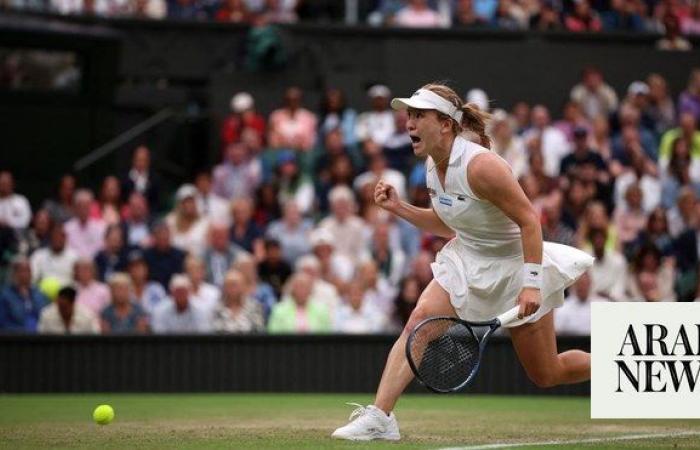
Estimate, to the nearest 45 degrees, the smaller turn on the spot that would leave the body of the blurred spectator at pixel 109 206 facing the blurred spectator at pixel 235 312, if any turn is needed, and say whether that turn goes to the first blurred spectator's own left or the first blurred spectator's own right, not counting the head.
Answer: approximately 45° to the first blurred spectator's own left

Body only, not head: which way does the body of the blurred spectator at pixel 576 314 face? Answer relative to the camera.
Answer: toward the camera

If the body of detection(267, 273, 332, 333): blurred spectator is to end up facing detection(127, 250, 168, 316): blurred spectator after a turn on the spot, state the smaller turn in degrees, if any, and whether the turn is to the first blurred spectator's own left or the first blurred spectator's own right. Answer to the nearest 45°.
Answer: approximately 90° to the first blurred spectator's own right

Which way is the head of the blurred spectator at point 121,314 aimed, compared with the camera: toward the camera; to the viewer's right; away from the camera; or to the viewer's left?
toward the camera

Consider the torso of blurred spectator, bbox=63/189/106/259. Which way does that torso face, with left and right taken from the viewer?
facing the viewer

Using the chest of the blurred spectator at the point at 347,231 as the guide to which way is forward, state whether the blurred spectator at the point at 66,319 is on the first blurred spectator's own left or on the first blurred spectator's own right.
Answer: on the first blurred spectator's own right

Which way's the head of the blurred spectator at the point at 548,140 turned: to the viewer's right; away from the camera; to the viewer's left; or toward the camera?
toward the camera

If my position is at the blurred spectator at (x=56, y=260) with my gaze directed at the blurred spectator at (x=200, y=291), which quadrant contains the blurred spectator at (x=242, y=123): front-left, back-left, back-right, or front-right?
front-left

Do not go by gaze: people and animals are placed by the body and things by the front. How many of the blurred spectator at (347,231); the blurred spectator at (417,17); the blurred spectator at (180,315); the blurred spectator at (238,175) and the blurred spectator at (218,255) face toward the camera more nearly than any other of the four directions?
5

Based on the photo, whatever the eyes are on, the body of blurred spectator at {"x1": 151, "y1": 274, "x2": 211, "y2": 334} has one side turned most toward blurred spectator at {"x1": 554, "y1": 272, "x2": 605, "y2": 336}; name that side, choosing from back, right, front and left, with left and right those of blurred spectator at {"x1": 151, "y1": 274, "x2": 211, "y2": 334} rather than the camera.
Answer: left

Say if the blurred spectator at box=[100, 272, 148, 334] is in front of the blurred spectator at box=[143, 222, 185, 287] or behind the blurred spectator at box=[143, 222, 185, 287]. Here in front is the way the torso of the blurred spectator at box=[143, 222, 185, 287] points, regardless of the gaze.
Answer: in front

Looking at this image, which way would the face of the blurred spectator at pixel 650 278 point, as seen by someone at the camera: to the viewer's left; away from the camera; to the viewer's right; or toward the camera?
toward the camera

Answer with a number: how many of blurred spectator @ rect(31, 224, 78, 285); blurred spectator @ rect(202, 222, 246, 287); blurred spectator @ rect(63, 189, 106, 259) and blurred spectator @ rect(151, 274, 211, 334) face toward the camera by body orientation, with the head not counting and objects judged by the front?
4

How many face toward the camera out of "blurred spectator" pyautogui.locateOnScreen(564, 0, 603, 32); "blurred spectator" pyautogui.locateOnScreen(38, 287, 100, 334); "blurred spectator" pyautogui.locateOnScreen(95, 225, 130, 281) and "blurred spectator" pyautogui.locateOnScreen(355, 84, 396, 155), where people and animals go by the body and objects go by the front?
4

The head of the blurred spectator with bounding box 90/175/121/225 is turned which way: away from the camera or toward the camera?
toward the camera

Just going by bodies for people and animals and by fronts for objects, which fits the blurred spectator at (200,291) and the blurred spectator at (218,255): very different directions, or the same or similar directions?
same or similar directions

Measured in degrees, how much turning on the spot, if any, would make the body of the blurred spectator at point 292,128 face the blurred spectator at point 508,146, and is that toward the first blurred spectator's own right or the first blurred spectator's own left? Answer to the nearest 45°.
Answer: approximately 90° to the first blurred spectator's own left
